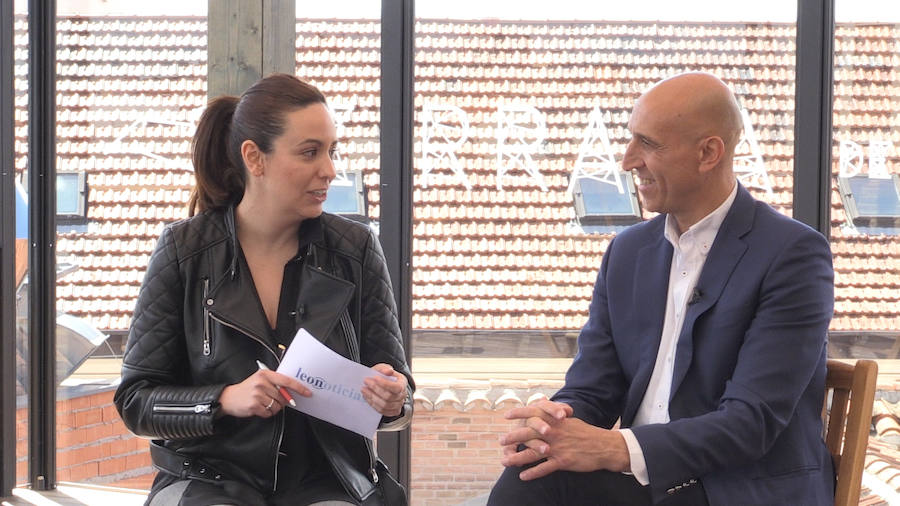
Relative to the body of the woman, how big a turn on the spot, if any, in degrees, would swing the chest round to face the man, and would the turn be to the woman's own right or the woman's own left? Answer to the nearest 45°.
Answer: approximately 45° to the woman's own left

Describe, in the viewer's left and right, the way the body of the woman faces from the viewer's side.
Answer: facing the viewer and to the right of the viewer

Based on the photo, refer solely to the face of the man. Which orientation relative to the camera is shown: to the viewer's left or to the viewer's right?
to the viewer's left

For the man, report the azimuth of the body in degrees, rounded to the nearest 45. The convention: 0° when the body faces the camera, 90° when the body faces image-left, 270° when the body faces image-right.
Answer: approximately 45°

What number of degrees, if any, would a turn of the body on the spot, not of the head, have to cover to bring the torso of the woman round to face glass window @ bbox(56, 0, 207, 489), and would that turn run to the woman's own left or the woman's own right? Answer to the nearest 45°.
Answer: approximately 135° to the woman's own left

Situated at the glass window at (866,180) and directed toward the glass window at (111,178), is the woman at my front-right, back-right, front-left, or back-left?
front-left

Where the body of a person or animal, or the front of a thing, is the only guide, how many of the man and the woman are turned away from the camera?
0

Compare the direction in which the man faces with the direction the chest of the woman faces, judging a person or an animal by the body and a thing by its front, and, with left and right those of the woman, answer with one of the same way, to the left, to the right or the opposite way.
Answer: to the right

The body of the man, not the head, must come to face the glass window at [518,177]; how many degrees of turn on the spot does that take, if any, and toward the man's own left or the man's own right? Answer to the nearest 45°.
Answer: approximately 135° to the man's own right

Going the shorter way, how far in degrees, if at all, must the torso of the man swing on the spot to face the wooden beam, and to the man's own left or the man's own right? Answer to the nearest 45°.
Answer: approximately 90° to the man's own right
